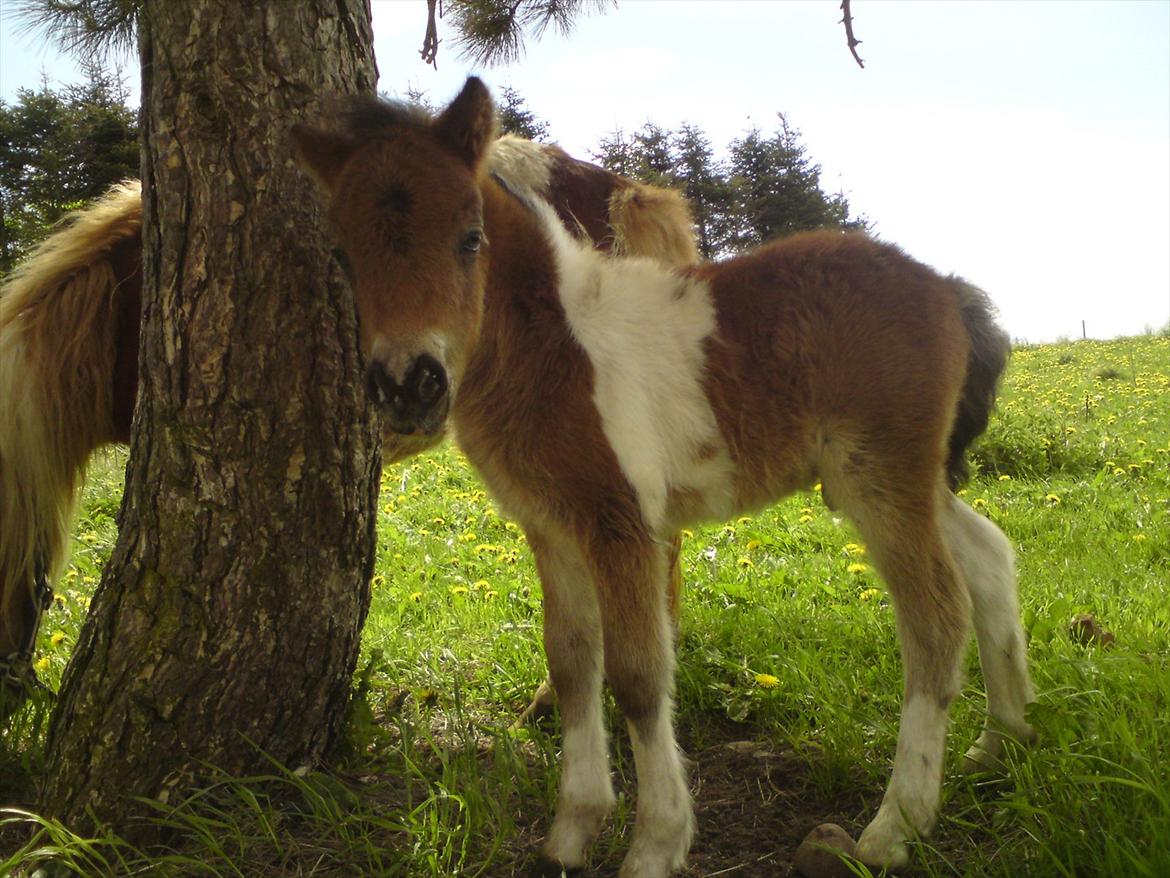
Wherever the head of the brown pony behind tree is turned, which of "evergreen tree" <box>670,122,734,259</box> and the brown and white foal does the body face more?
the brown and white foal

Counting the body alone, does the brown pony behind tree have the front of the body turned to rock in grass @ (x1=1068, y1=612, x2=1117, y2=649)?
yes

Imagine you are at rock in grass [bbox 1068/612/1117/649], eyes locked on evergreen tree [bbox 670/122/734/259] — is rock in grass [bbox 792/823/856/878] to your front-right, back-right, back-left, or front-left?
back-left

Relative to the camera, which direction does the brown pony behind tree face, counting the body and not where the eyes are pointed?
to the viewer's right

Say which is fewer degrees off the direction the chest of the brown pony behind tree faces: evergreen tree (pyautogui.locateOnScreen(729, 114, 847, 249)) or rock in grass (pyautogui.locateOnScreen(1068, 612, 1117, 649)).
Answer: the rock in grass

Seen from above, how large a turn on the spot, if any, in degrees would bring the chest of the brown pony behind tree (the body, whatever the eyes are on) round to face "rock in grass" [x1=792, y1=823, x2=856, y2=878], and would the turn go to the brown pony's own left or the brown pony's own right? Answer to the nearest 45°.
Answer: approximately 45° to the brown pony's own right

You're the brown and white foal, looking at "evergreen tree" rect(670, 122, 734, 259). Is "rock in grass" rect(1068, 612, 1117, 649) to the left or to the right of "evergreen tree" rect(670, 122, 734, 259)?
right
